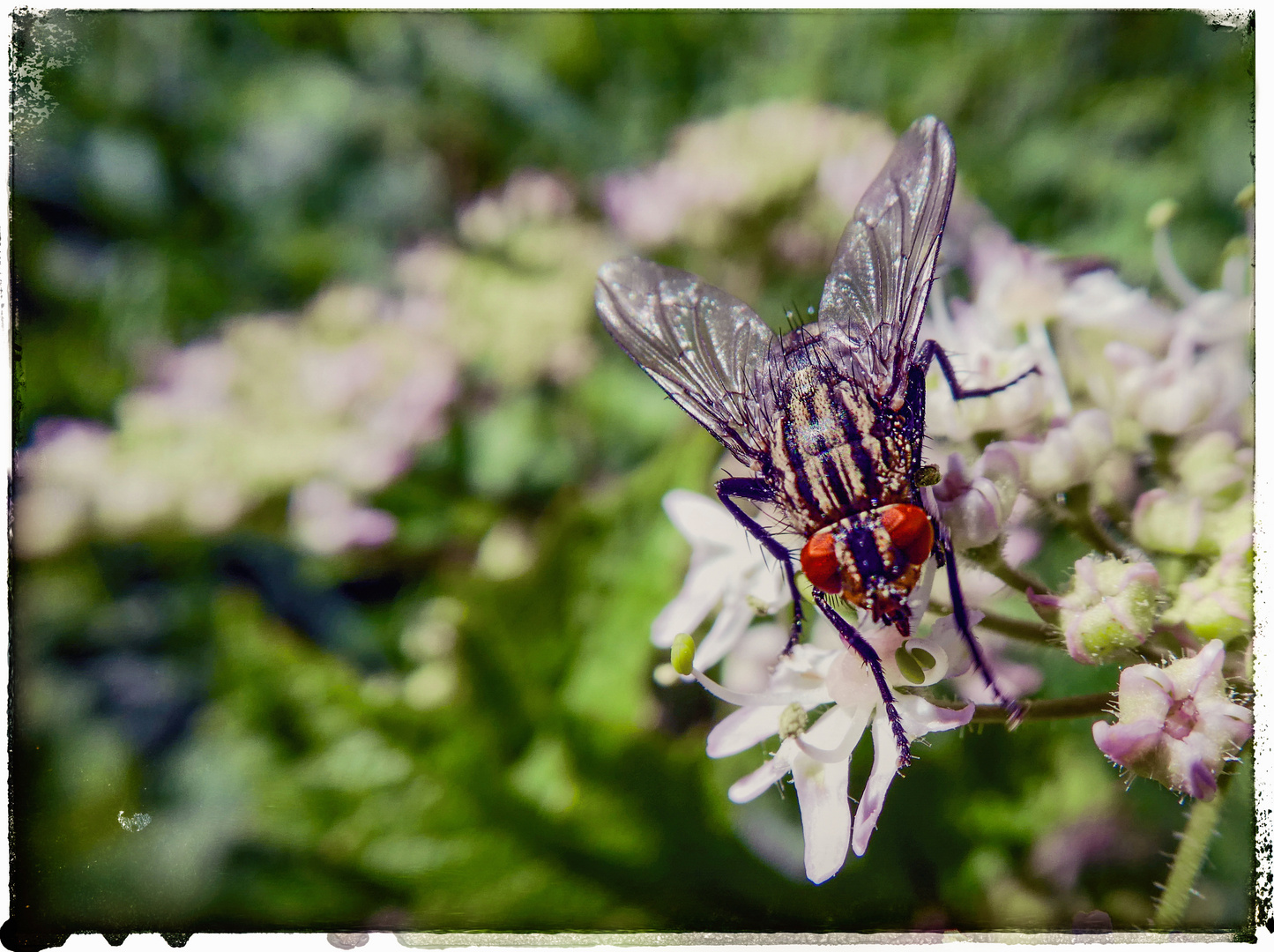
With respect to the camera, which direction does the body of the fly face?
toward the camera
